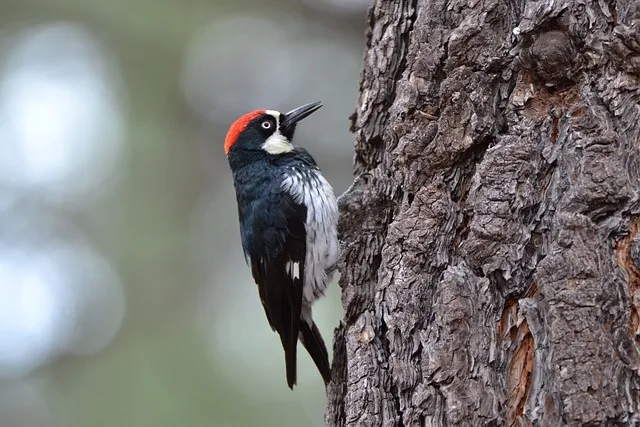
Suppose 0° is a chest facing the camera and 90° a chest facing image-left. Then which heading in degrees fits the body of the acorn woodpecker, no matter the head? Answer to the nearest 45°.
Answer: approximately 270°
